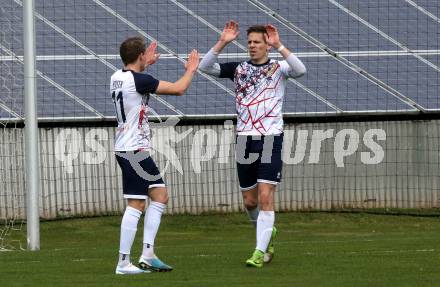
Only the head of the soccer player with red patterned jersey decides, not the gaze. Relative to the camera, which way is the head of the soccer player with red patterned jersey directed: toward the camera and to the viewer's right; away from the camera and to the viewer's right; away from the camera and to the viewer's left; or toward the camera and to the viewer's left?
toward the camera and to the viewer's left

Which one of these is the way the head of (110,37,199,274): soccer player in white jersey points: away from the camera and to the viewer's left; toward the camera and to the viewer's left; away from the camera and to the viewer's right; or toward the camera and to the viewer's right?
away from the camera and to the viewer's right

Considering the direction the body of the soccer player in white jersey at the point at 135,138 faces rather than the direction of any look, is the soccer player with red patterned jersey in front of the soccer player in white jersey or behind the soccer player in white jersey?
in front

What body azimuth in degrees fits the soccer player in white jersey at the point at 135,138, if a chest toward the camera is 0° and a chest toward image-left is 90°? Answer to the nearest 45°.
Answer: approximately 225°
